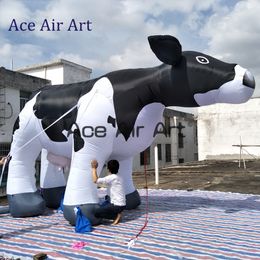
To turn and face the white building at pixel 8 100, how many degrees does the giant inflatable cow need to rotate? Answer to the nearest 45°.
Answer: approximately 180°

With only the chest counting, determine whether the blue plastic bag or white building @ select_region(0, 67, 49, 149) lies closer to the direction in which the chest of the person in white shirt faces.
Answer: the white building

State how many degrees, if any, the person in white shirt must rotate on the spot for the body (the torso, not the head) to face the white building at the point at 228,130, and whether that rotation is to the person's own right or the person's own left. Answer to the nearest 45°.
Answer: approximately 90° to the person's own right

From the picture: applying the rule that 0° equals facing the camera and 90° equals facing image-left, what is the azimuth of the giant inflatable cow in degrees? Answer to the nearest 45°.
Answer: approximately 315°

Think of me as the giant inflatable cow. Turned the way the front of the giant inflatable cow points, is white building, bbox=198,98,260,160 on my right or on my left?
on my left

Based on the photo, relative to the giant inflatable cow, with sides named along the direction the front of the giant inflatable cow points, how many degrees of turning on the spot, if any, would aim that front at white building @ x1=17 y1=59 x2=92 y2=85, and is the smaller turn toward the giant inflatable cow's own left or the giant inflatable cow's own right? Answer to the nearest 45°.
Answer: approximately 135° to the giant inflatable cow's own left

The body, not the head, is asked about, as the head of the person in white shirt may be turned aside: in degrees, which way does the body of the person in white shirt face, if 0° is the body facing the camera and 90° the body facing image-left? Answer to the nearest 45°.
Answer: approximately 135°

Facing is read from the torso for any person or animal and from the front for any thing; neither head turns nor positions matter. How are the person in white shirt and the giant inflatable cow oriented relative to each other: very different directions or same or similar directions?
very different directions
